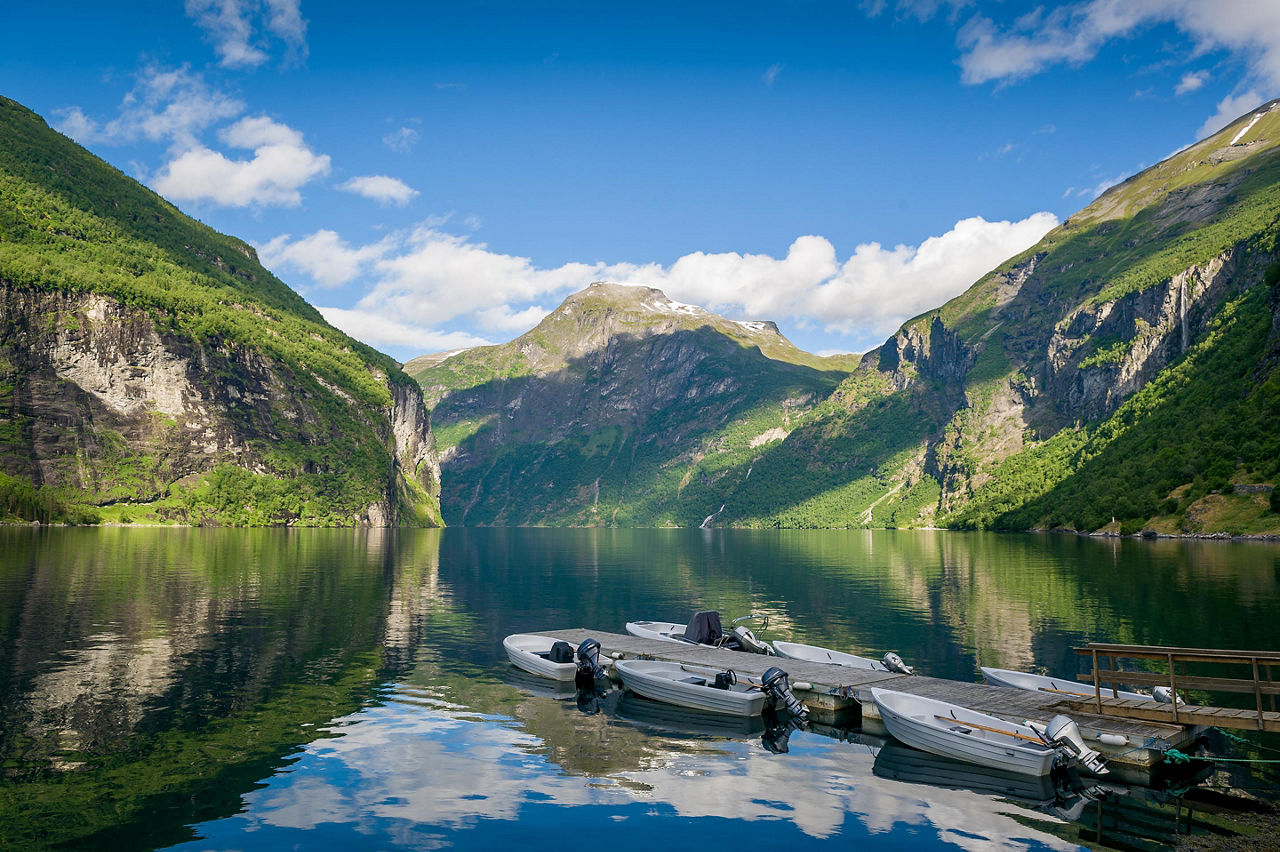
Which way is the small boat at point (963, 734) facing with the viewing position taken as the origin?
facing away from the viewer and to the left of the viewer

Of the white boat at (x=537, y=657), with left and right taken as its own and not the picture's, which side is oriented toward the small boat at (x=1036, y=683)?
back

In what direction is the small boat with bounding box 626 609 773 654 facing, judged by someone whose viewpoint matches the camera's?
facing away from the viewer and to the left of the viewer

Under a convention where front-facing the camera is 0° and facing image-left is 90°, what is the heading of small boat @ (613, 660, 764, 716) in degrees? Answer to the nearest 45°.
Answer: approximately 135°

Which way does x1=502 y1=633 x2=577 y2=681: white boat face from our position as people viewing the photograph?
facing away from the viewer and to the left of the viewer

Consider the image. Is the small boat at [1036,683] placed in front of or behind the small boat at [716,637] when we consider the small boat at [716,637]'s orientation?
behind

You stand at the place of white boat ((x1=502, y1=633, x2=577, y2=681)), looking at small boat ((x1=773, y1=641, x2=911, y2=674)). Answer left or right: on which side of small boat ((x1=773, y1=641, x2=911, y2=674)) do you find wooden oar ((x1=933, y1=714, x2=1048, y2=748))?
right

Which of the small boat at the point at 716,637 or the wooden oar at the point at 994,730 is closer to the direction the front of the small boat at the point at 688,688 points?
the small boat
